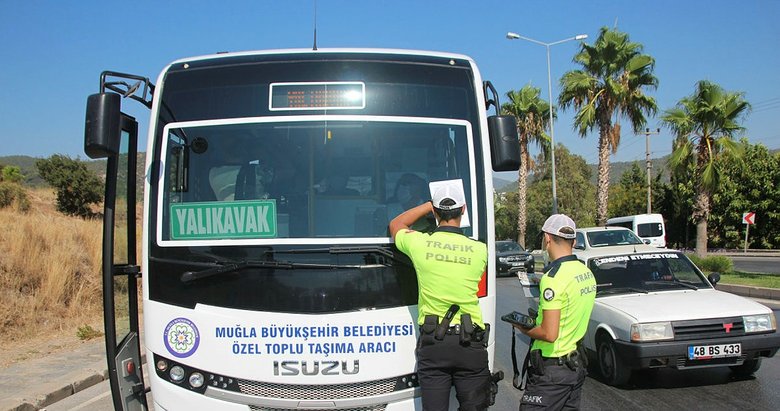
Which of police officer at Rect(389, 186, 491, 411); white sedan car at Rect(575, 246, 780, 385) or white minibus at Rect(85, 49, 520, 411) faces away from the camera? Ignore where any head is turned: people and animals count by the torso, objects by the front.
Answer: the police officer

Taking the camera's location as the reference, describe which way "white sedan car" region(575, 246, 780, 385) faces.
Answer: facing the viewer and to the right of the viewer

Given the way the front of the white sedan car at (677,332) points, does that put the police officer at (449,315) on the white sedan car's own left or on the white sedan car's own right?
on the white sedan car's own right

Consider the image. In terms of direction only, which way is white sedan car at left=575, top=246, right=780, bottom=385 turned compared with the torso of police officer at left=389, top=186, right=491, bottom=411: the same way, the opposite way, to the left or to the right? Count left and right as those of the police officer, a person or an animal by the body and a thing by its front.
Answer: the opposite way

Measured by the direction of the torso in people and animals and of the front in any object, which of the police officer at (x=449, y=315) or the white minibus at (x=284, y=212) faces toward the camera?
the white minibus

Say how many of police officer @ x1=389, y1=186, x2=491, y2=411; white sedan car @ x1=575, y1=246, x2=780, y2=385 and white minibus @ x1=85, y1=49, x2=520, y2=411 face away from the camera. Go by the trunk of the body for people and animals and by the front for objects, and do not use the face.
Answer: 1

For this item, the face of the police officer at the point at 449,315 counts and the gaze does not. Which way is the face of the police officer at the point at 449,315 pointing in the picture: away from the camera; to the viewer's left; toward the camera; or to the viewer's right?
away from the camera

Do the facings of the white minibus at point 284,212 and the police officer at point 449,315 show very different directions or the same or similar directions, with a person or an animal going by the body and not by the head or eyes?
very different directions

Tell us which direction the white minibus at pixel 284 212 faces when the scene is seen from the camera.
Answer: facing the viewer

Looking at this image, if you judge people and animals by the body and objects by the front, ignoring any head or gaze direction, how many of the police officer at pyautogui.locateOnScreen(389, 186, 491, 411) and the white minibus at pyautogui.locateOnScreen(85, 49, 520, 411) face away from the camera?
1

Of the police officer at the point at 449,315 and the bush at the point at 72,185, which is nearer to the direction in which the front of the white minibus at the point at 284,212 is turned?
the police officer

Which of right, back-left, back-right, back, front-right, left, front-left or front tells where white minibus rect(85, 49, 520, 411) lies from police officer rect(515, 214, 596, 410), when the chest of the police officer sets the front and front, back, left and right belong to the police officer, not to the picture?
front-left

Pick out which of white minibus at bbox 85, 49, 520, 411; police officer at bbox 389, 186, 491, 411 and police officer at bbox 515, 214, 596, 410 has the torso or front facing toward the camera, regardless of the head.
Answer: the white minibus

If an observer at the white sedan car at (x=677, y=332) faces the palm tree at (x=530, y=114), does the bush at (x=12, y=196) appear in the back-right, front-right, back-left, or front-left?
front-left

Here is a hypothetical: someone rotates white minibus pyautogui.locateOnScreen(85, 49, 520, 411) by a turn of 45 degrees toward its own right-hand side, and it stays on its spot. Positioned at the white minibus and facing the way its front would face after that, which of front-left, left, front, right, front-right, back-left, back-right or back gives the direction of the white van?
back

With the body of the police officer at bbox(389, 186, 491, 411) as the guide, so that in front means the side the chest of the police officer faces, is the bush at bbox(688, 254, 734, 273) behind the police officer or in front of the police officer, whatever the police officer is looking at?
in front

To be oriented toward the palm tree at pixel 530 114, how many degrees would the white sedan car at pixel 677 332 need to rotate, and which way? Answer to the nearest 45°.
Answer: approximately 135° to its left

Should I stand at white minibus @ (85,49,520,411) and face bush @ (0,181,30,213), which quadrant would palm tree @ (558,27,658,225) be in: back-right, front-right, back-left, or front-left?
front-right

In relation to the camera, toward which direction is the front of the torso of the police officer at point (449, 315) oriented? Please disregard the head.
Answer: away from the camera
